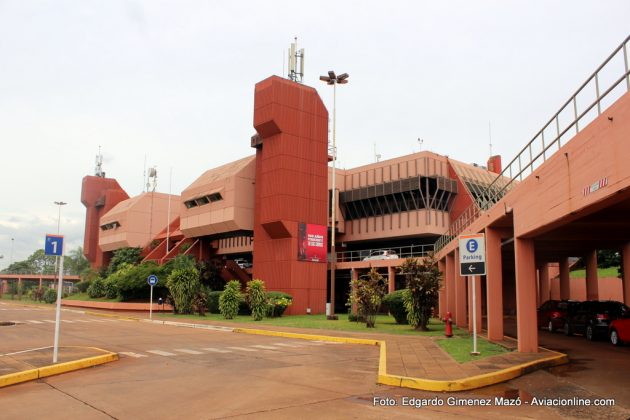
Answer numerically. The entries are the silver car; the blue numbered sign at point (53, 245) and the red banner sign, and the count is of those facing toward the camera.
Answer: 2

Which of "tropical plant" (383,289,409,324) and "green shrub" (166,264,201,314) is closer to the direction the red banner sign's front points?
the tropical plant

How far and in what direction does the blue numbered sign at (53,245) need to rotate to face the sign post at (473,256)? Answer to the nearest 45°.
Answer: approximately 90° to its left

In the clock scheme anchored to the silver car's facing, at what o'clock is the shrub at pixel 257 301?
The shrub is roughly at 10 o'clock from the silver car.

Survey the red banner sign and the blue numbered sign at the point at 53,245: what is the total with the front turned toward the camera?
2

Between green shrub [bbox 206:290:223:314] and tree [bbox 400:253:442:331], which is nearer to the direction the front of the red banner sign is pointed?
the tree

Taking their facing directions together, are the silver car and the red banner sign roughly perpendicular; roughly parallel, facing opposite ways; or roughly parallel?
roughly perpendicular

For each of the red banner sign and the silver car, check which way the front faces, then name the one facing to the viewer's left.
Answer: the silver car

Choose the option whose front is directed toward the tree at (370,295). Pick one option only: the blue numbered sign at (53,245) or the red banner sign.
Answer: the red banner sign

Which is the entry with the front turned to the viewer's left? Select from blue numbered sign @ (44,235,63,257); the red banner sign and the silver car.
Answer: the silver car

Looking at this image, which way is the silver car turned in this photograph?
to the viewer's left

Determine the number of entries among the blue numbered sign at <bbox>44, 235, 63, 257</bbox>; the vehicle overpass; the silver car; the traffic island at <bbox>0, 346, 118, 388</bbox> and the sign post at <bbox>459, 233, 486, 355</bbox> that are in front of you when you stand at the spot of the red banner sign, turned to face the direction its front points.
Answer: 4

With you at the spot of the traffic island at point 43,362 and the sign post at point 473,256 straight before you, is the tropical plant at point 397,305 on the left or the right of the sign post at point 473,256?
left
